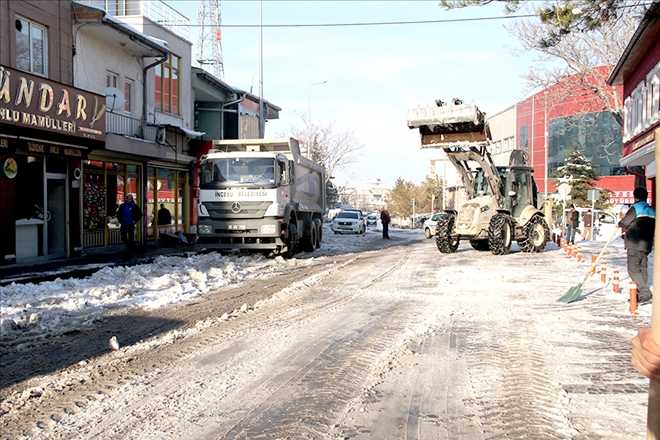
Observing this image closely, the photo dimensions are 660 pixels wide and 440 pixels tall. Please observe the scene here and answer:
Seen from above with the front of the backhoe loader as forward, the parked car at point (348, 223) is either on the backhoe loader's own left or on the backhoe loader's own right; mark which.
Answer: on the backhoe loader's own right

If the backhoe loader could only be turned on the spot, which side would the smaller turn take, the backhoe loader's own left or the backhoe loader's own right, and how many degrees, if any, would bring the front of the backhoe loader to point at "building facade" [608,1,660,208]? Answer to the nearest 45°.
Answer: approximately 135° to the backhoe loader's own left

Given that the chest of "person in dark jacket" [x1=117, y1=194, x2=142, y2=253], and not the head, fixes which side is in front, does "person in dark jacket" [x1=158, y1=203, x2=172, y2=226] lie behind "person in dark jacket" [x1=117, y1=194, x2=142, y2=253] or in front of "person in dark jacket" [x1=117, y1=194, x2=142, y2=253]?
behind

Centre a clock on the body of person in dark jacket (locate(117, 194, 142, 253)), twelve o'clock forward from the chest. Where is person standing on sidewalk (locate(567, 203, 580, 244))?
The person standing on sidewalk is roughly at 9 o'clock from the person in dark jacket.

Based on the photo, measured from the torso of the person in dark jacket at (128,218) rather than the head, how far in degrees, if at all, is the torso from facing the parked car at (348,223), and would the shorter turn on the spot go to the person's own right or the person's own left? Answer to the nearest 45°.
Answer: approximately 135° to the person's own left

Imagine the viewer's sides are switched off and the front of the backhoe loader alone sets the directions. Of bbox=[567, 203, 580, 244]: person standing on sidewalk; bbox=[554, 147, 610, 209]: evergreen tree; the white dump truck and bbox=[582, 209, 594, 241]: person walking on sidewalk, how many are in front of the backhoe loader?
1

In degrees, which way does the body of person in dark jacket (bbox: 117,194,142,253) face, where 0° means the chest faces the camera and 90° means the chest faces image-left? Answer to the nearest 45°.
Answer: approximately 0°

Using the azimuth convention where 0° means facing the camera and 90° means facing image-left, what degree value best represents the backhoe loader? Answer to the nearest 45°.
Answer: approximately 45°

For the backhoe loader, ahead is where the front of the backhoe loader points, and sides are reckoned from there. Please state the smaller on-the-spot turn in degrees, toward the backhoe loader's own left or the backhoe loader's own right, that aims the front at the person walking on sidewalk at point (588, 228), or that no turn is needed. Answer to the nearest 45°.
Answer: approximately 135° to the backhoe loader's own right
